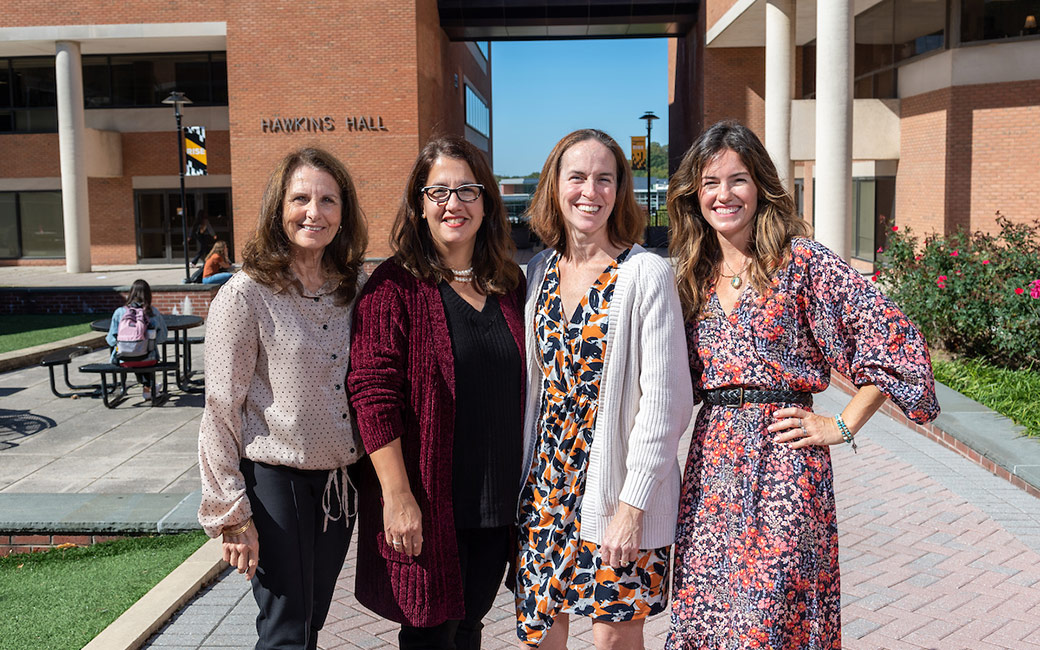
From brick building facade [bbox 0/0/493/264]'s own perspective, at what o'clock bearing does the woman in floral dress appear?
The woman in floral dress is roughly at 12 o'clock from the brick building facade.

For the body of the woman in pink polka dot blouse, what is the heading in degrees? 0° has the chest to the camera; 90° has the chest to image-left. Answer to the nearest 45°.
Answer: approximately 315°

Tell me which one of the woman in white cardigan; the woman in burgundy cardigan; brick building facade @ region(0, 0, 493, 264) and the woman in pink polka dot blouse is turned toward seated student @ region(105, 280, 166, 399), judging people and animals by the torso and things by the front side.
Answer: the brick building facade

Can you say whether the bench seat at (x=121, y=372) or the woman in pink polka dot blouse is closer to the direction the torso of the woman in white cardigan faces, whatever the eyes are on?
the woman in pink polka dot blouse

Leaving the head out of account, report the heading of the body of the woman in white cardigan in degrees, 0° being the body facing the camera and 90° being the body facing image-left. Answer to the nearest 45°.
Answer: approximately 45°

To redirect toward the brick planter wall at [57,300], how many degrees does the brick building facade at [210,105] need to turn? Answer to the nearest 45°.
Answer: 0° — it already faces it

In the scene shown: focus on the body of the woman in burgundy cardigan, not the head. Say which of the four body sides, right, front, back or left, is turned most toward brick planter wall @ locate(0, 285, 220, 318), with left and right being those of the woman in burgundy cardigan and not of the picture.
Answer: back

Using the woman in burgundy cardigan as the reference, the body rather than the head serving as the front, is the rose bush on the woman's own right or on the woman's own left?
on the woman's own left

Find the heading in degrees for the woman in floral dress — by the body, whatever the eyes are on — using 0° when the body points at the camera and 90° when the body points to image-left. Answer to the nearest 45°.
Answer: approximately 45°

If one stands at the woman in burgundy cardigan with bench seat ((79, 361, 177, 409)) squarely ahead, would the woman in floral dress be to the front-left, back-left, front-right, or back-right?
back-right
